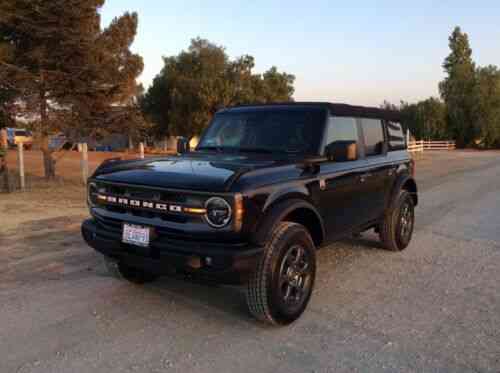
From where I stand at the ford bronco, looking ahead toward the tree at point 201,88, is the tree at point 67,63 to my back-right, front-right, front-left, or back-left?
front-left

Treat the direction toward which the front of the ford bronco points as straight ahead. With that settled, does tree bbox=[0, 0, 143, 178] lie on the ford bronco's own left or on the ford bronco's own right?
on the ford bronco's own right

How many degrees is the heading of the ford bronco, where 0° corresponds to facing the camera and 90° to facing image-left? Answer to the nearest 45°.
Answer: approximately 45°

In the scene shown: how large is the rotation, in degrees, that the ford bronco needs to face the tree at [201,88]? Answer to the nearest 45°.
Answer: approximately 135° to its right

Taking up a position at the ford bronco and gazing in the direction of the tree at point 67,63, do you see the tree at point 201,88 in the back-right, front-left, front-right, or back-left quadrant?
front-right
